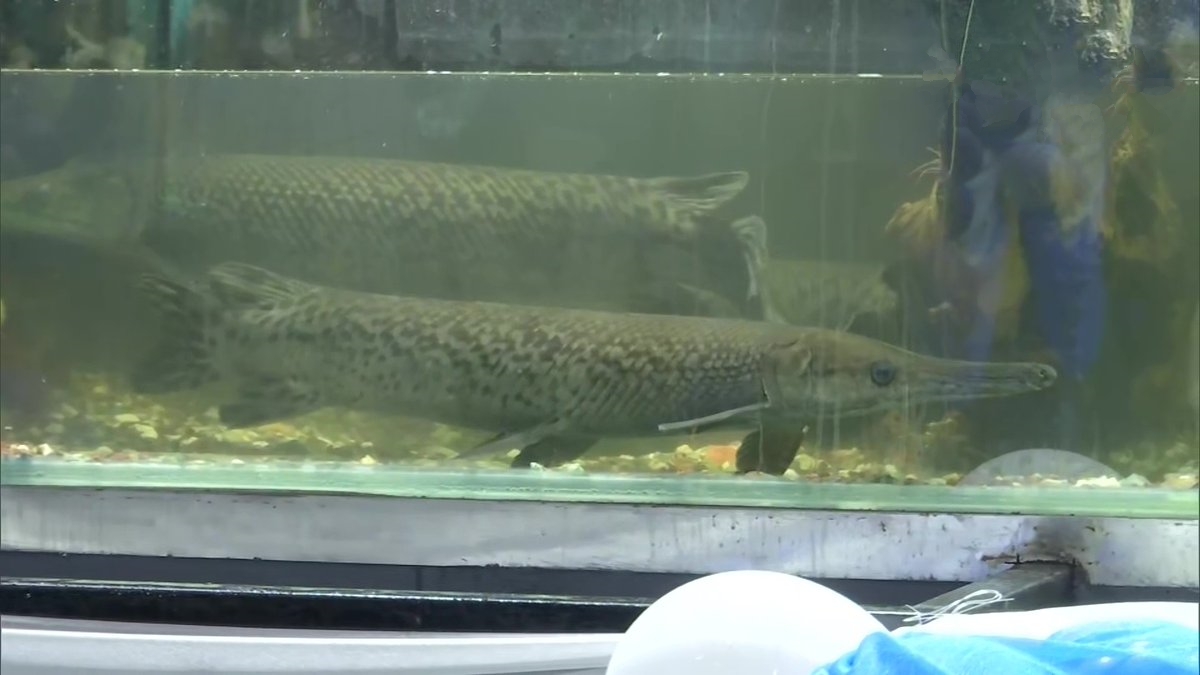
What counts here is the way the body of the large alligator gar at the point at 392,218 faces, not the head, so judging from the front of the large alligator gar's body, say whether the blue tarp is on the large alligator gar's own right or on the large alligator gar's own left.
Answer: on the large alligator gar's own left

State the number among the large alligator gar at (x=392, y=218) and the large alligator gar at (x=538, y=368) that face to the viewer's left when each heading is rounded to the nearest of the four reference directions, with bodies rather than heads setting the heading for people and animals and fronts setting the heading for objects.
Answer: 1

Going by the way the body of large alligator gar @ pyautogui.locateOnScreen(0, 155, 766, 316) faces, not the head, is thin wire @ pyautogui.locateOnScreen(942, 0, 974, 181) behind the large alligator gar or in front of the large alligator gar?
behind

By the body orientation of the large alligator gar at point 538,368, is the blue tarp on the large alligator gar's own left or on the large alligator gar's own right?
on the large alligator gar's own right

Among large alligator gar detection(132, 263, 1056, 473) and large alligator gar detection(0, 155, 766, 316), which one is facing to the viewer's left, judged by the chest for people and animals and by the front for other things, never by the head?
large alligator gar detection(0, 155, 766, 316)

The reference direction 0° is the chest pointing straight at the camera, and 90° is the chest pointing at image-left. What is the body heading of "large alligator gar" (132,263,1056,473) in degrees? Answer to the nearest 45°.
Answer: approximately 270°

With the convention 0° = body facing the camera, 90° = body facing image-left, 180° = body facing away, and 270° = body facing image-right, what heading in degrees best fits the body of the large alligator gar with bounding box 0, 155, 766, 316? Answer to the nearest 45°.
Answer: approximately 90°

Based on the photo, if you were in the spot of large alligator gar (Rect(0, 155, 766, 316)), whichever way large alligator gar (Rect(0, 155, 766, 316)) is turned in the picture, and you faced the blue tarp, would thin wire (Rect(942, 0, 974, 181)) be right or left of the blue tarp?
left

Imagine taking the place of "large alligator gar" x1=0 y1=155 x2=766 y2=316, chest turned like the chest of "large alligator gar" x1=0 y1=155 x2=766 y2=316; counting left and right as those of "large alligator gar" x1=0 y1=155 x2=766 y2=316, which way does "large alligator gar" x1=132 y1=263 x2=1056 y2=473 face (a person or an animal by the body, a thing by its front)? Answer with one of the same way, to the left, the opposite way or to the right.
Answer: the opposite way
